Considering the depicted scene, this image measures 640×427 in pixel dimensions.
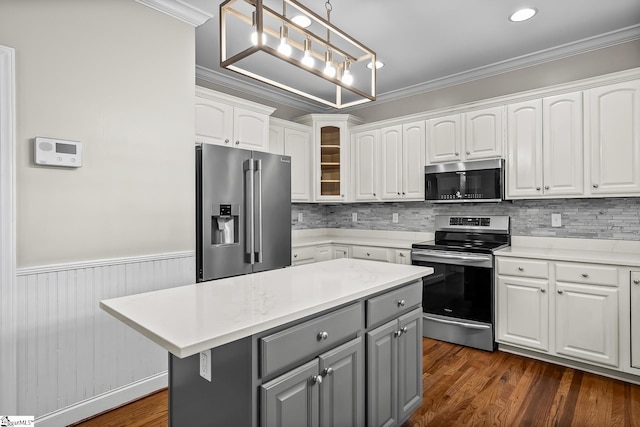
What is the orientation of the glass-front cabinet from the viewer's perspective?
toward the camera

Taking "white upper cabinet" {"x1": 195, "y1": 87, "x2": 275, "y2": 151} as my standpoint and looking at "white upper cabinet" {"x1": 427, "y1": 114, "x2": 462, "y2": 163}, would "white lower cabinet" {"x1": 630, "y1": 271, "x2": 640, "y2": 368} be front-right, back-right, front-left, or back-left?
front-right

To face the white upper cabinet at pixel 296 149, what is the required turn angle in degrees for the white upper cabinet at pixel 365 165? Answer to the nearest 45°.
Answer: approximately 45° to its right

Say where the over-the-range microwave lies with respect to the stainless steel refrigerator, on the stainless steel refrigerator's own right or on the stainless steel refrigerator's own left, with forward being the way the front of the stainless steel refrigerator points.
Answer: on the stainless steel refrigerator's own left

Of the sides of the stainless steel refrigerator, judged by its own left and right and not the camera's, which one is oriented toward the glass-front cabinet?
left

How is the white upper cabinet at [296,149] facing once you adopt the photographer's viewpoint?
facing the viewer and to the right of the viewer

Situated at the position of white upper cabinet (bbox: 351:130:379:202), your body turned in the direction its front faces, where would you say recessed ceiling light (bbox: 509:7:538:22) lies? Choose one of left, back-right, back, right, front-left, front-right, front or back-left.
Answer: left

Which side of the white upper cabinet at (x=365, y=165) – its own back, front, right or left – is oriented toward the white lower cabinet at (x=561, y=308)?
left

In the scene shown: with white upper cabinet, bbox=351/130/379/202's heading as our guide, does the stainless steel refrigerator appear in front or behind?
in front

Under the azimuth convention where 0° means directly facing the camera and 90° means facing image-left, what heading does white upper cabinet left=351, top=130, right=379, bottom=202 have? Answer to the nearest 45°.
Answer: approximately 45°

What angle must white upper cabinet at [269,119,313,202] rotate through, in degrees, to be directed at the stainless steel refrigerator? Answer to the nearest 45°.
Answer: approximately 45° to its right

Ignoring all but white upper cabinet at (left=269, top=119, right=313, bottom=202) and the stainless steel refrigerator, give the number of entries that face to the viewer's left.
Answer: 0

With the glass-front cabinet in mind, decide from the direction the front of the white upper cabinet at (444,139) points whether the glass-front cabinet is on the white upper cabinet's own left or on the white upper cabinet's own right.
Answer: on the white upper cabinet's own right
